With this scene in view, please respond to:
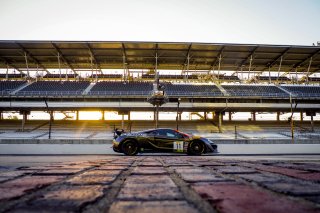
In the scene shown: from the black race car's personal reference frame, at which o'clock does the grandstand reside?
The grandstand is roughly at 9 o'clock from the black race car.

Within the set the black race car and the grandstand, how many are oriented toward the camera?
1

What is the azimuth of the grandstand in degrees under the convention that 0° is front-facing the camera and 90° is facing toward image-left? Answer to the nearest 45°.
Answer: approximately 0°

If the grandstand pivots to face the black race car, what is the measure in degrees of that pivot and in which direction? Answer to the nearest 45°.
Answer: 0° — it already faces it

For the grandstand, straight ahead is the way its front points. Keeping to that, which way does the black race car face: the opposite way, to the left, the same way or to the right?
to the left

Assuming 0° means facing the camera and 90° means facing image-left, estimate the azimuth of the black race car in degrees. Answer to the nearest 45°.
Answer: approximately 270°
